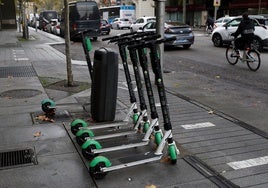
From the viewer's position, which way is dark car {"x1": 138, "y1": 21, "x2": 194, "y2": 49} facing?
facing away from the viewer and to the left of the viewer

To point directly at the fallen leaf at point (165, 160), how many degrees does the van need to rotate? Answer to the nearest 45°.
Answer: approximately 180°

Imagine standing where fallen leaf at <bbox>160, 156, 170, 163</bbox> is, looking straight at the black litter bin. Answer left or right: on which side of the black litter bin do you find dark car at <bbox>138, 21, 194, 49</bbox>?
right

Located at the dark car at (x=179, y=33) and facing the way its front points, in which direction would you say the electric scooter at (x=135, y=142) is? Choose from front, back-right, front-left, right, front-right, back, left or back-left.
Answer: back-left

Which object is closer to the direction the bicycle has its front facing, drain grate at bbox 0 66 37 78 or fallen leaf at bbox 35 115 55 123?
the drain grate
